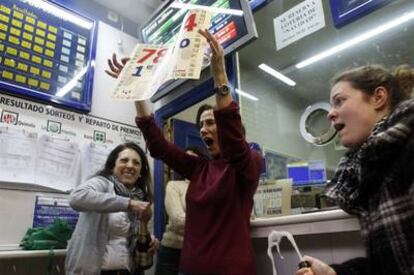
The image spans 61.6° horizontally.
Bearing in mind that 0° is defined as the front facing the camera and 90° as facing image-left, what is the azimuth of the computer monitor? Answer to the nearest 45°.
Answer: approximately 0°

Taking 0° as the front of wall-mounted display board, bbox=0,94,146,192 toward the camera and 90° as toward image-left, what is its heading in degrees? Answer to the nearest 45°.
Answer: approximately 315°

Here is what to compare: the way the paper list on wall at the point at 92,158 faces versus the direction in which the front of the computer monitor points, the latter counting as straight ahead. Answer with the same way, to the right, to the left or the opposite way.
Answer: to the left

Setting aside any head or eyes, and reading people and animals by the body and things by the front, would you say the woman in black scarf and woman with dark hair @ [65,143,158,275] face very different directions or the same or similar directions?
very different directions

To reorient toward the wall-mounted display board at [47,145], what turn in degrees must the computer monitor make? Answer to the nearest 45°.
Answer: approximately 90° to its right

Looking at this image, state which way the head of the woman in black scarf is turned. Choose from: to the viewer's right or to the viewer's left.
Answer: to the viewer's left

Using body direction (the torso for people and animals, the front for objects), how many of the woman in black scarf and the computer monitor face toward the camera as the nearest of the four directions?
1

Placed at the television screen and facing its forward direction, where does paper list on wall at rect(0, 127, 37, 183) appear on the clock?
The paper list on wall is roughly at 2 o'clock from the television screen.

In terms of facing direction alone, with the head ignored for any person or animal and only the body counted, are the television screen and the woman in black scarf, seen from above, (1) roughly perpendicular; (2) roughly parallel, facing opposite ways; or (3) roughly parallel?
roughly perpendicular

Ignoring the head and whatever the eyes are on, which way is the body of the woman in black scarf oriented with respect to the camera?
to the viewer's left
